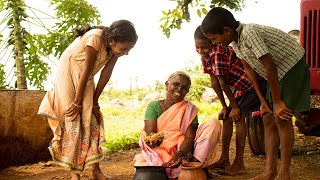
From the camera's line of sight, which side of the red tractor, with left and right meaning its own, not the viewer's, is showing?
front

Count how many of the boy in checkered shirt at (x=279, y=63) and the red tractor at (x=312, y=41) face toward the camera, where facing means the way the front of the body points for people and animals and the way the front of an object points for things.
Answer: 1

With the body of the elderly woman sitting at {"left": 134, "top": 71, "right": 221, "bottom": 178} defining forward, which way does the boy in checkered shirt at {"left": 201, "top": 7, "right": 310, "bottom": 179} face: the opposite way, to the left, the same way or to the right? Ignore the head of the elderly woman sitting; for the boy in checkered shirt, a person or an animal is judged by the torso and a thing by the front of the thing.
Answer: to the right

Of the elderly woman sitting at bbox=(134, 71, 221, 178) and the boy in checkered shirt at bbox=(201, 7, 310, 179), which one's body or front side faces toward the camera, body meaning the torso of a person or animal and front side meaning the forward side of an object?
the elderly woman sitting

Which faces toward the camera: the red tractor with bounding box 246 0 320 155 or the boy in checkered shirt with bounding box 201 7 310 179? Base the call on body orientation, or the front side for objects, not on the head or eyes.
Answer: the red tractor

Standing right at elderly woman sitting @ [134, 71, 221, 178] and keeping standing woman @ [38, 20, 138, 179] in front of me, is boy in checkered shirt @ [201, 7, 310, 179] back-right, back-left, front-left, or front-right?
back-left

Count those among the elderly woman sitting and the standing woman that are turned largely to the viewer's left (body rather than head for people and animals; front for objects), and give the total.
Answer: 0

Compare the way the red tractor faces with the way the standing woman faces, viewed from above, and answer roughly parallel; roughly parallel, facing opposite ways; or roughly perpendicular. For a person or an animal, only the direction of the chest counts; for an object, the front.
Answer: roughly perpendicular

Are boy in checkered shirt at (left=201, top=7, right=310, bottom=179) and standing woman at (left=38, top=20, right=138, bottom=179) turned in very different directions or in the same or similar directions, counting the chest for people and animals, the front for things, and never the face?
very different directions

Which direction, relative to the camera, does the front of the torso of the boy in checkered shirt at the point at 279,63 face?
to the viewer's left

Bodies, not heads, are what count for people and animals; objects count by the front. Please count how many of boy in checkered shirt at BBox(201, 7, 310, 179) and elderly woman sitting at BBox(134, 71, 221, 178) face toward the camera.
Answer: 1

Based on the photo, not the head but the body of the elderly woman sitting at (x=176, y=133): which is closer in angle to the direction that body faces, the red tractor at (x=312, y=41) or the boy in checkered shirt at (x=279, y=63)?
the boy in checkered shirt

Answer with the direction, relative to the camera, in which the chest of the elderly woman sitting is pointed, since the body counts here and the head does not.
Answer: toward the camera

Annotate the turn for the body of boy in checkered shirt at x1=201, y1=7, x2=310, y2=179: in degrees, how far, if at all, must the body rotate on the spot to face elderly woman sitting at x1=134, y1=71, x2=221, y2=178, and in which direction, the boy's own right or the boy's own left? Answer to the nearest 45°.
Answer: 0° — they already face them

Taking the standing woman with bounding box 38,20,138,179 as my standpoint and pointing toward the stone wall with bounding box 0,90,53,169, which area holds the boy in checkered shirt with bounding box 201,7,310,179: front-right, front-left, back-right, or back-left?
back-right

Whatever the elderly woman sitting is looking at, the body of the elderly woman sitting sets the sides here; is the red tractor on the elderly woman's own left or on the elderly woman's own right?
on the elderly woman's own left

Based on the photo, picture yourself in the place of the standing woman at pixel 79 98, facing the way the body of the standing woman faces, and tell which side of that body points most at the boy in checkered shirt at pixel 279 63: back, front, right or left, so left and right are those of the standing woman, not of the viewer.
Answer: front
